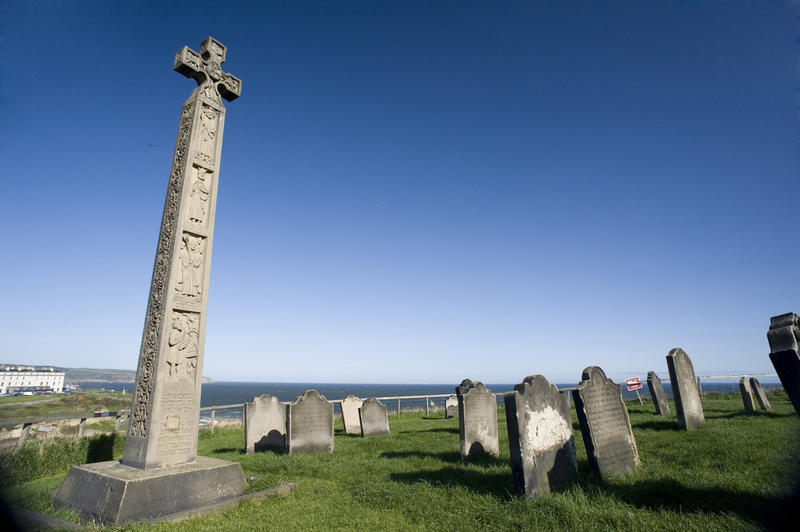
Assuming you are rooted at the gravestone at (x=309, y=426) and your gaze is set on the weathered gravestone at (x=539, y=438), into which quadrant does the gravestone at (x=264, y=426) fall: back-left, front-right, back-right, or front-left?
back-right

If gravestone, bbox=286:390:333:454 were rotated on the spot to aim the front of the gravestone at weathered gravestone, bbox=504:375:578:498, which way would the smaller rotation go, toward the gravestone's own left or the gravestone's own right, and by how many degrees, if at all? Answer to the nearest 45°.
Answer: approximately 45° to the gravestone's own left

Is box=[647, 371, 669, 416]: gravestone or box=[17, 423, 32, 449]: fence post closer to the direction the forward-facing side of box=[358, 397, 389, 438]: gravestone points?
the fence post

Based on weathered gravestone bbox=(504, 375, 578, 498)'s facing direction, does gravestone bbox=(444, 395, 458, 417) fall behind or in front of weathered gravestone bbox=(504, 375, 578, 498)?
behind

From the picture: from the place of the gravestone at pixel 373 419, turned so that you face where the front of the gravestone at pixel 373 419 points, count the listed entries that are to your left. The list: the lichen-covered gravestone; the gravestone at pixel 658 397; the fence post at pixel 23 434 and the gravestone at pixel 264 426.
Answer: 2

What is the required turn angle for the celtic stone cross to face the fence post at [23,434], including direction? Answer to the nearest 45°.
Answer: approximately 180°

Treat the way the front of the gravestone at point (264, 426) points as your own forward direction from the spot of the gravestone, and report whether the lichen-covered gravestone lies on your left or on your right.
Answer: on your left
